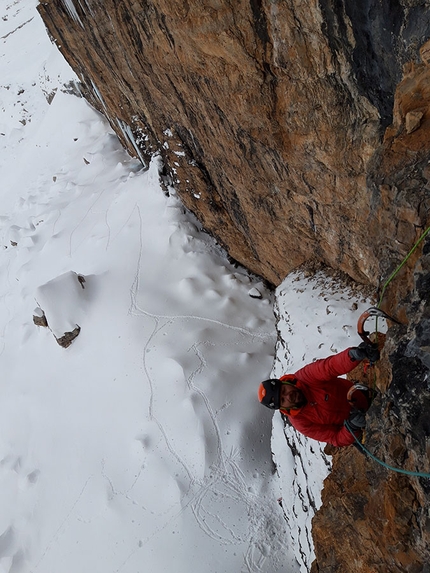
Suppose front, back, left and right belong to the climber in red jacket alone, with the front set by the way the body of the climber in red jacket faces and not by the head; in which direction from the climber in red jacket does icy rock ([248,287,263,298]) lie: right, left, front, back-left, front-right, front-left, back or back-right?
back

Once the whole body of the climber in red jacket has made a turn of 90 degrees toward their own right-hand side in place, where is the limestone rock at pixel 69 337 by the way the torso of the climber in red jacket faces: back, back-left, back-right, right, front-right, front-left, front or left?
front-right

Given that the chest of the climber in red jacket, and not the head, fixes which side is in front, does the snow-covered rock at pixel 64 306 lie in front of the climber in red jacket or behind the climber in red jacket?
behind

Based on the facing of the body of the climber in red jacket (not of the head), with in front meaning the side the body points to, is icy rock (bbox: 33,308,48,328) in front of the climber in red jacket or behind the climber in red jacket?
behind
